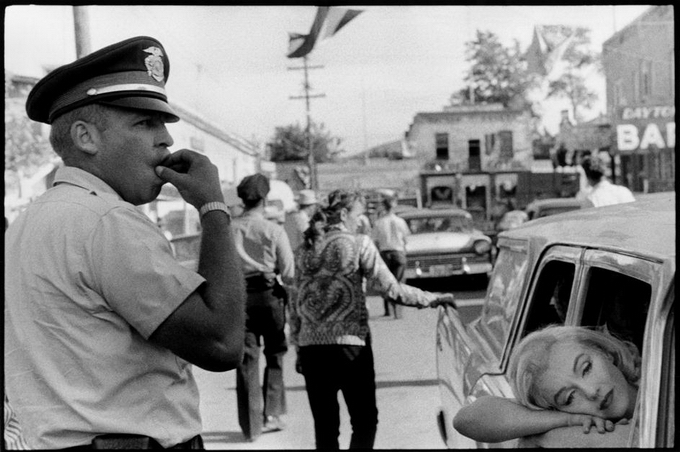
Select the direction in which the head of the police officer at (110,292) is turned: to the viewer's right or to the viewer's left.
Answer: to the viewer's right

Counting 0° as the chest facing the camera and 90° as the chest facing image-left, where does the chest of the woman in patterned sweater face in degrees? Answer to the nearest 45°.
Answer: approximately 225°
